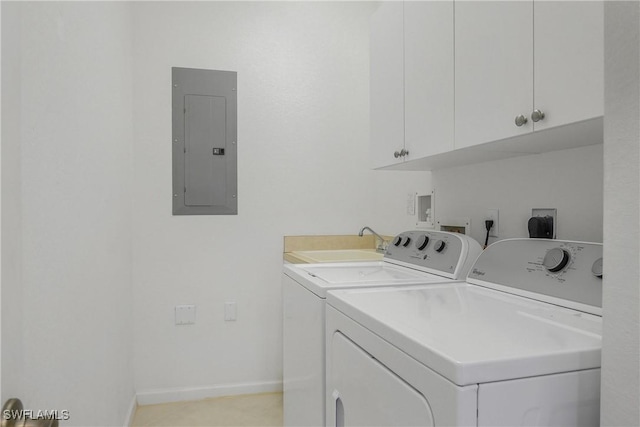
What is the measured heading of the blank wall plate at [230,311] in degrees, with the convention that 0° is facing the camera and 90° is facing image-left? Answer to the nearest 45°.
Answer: approximately 0°

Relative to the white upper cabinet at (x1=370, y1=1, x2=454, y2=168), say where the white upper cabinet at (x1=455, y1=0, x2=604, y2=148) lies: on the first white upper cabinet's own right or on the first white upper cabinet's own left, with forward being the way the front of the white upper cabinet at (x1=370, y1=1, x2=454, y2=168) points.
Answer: on the first white upper cabinet's own left

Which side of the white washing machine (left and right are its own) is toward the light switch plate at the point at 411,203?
back

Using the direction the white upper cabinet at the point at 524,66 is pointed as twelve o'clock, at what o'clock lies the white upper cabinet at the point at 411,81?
the white upper cabinet at the point at 411,81 is roughly at 3 o'clock from the white upper cabinet at the point at 524,66.

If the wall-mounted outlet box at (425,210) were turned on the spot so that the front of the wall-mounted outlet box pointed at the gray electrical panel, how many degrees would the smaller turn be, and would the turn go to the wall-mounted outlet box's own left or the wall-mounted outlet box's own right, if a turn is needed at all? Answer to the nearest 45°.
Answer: approximately 90° to the wall-mounted outlet box's own right

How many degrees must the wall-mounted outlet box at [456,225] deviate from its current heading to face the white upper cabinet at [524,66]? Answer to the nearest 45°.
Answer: approximately 45° to its left

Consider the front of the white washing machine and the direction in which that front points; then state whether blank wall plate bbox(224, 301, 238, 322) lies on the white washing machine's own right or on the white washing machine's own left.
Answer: on the white washing machine's own right

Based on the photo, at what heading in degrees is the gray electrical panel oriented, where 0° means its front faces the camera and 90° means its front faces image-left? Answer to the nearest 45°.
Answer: approximately 0°
